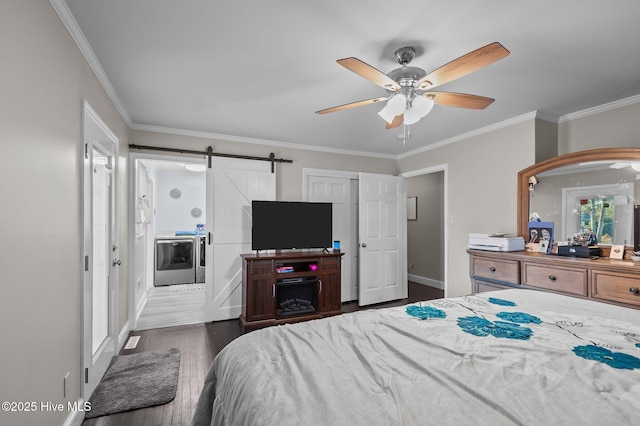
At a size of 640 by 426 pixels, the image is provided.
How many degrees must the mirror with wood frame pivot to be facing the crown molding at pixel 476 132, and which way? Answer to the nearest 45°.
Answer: approximately 45° to its right

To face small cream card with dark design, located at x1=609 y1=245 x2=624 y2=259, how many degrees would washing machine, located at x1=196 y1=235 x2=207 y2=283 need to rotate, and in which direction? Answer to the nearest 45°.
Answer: approximately 45° to its left

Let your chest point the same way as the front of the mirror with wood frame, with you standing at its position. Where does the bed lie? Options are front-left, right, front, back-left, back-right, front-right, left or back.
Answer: front-left

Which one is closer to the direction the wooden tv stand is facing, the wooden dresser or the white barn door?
the wooden dresser

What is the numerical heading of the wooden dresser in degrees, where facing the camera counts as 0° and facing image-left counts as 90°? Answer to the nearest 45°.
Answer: approximately 45°

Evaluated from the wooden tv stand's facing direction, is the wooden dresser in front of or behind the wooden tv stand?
in front

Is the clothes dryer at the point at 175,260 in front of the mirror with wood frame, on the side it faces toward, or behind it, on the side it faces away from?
in front

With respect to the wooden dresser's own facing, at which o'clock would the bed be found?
The bed is roughly at 11 o'clock from the wooden dresser.

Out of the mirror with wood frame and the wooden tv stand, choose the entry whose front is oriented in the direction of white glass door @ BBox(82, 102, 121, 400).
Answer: the mirror with wood frame

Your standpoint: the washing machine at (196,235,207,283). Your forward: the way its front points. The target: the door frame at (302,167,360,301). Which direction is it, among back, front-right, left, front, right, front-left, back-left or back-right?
front-left

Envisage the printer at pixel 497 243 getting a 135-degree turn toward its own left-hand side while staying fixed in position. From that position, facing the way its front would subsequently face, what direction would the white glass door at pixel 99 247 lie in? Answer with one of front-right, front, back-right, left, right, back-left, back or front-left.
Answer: back-right

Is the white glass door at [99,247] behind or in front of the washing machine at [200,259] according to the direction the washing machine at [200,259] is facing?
in front

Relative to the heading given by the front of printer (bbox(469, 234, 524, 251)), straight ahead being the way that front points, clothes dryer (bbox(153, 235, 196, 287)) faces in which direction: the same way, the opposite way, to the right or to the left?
to the left
